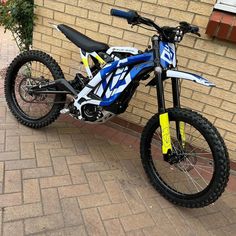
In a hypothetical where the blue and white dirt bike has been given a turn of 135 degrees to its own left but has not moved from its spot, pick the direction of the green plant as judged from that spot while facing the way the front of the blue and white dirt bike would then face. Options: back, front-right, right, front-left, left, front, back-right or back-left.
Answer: front-left

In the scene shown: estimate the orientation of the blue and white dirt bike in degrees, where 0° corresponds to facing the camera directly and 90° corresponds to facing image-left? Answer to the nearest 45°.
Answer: approximately 315°
